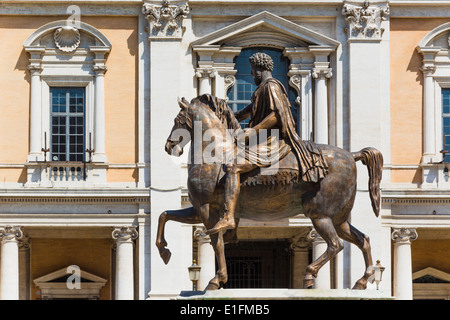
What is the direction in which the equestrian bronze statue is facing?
to the viewer's left
